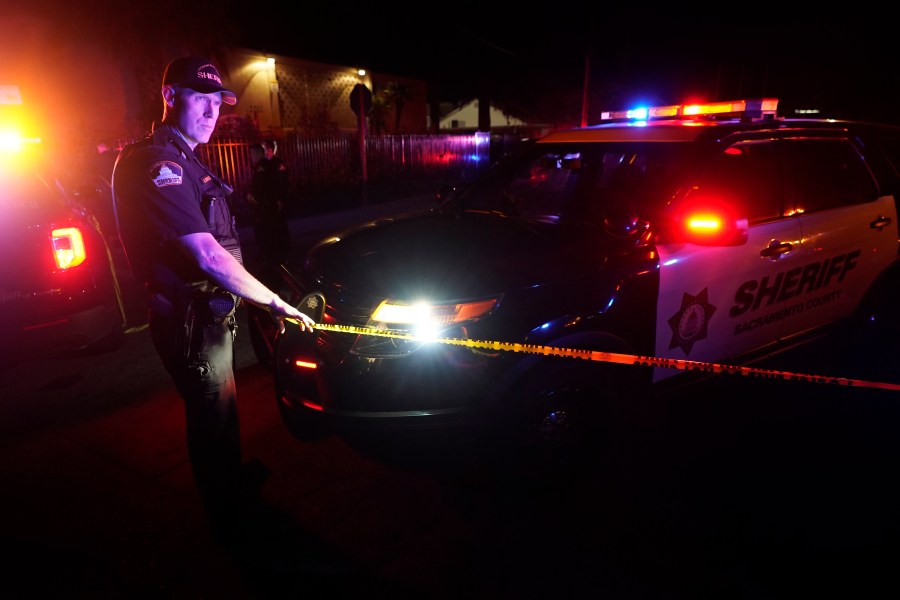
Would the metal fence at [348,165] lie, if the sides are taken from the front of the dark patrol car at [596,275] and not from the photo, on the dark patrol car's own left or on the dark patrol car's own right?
on the dark patrol car's own right

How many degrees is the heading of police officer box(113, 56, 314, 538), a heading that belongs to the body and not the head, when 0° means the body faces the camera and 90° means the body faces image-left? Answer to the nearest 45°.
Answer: approximately 270°

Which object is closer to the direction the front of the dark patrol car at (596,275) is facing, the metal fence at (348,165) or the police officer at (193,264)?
the police officer

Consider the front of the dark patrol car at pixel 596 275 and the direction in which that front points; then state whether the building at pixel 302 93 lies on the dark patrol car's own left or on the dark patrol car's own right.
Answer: on the dark patrol car's own right

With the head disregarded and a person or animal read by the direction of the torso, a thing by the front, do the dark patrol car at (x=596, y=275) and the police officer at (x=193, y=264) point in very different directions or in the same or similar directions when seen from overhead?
very different directions

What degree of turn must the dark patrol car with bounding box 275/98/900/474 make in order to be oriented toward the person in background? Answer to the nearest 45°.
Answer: approximately 90° to its right

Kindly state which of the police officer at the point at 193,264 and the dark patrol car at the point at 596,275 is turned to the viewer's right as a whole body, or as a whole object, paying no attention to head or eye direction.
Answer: the police officer

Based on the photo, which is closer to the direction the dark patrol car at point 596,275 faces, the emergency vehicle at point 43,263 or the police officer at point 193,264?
the police officer
